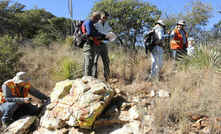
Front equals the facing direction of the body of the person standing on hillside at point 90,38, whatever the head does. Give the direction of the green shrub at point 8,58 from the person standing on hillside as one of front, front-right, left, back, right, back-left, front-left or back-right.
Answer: back-left

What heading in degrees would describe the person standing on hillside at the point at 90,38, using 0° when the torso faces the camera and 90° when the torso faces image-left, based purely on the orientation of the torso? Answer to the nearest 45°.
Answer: approximately 270°

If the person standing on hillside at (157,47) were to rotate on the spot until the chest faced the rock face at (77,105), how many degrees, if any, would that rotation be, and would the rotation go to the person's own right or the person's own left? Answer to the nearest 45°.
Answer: approximately 135° to the person's own right

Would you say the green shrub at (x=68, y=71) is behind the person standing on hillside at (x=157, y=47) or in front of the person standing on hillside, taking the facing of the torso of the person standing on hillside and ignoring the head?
behind

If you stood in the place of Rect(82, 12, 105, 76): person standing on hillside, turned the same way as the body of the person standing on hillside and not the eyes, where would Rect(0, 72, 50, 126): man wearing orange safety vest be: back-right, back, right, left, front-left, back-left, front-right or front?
back

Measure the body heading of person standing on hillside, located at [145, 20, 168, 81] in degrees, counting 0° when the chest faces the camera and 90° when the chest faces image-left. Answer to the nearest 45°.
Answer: approximately 270°

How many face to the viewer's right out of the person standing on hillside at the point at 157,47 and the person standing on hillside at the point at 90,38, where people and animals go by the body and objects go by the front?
2

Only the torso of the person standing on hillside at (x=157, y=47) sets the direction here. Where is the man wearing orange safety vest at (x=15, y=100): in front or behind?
behind
